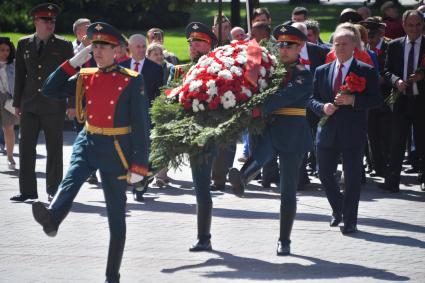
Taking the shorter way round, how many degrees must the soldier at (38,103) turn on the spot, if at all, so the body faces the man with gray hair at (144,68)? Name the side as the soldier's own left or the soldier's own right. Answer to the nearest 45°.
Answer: approximately 90° to the soldier's own left

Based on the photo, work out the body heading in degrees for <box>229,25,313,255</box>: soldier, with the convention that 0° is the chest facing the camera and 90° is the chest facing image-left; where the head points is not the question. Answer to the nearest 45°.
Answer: approximately 45°

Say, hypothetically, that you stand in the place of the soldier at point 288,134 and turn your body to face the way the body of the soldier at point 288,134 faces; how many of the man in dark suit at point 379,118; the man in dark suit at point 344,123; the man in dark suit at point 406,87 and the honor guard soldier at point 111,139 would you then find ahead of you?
1

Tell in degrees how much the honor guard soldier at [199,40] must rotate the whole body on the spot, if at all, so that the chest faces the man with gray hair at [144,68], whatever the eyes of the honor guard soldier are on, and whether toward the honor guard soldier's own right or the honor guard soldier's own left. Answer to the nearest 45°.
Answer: approximately 135° to the honor guard soldier's own right

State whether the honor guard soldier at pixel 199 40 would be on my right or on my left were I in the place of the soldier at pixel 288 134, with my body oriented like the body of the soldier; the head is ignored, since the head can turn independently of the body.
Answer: on my right

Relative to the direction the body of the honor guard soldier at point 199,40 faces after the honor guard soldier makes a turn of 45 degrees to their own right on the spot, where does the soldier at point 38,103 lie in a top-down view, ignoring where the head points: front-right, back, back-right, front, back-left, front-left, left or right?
front-right

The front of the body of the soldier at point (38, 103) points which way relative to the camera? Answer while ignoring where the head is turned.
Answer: toward the camera

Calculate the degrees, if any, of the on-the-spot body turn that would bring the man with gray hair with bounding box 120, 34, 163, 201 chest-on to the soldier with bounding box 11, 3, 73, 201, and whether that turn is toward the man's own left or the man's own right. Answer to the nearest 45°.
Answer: approximately 45° to the man's own right

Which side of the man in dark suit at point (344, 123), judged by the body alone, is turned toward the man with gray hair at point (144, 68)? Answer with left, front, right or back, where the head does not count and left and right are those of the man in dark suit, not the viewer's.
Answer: right

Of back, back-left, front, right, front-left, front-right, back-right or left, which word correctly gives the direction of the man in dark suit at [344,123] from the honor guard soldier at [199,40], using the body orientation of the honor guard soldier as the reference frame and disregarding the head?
back-left
